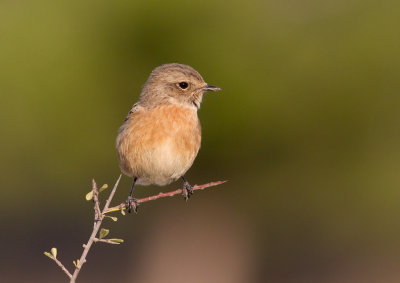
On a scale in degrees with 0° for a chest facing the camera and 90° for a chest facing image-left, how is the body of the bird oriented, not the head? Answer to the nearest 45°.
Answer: approximately 315°
